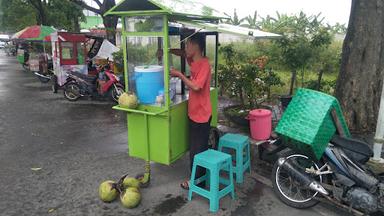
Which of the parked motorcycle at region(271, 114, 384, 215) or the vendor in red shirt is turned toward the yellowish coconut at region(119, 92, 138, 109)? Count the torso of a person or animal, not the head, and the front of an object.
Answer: the vendor in red shirt

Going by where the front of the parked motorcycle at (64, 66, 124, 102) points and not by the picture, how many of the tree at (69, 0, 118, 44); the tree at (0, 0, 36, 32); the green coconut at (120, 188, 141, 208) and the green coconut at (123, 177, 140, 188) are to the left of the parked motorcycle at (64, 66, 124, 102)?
2

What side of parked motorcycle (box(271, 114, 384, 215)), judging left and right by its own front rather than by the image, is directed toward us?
right

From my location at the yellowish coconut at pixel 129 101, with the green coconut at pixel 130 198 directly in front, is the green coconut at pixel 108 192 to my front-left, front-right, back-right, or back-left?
front-right

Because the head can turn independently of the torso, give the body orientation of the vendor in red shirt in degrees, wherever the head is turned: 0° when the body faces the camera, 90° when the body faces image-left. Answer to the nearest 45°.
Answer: approximately 90°

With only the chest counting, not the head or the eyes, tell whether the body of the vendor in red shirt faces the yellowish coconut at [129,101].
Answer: yes

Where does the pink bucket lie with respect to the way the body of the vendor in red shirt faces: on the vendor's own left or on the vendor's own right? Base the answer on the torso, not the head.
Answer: on the vendor's own right
